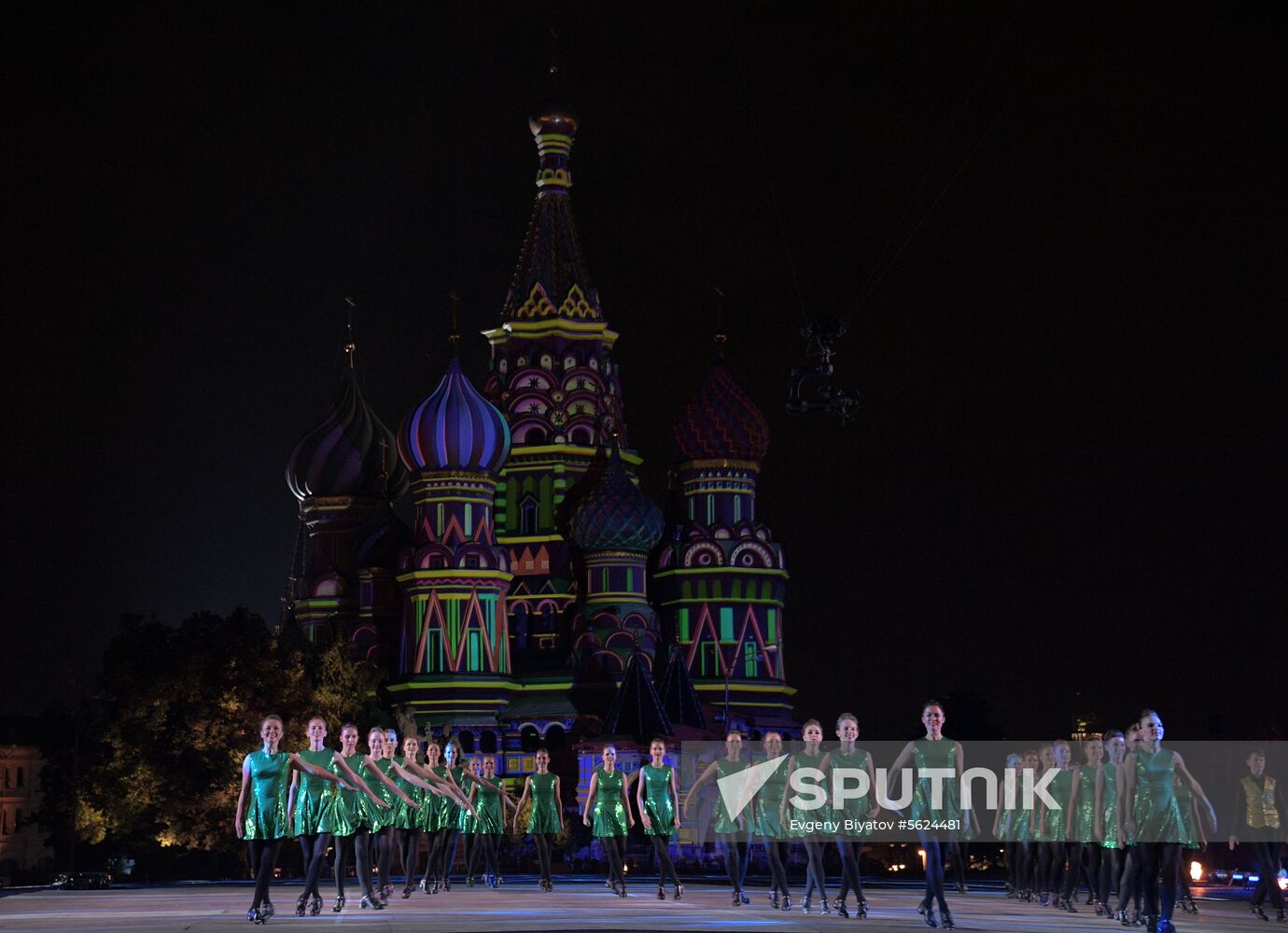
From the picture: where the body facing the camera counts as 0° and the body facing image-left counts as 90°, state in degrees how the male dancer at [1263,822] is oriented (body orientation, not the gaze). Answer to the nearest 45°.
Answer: approximately 0°

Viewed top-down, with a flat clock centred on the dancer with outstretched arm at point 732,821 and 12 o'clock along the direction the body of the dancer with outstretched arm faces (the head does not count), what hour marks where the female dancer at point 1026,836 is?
The female dancer is roughly at 8 o'clock from the dancer with outstretched arm.

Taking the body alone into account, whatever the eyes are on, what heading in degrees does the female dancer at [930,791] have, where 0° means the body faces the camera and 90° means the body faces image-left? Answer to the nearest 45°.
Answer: approximately 0°

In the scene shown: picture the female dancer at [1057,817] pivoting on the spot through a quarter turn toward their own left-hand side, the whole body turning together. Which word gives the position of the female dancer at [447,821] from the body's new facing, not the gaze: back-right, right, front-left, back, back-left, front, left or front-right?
back

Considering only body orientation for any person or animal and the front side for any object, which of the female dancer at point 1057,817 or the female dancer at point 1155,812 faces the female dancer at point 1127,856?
the female dancer at point 1057,817

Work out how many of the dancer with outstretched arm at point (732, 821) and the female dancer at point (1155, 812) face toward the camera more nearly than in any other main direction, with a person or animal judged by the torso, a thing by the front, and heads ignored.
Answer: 2

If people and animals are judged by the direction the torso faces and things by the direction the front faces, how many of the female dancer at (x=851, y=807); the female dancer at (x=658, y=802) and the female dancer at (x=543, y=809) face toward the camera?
3

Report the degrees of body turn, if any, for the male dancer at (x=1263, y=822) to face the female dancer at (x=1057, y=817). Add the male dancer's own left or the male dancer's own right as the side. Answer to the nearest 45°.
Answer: approximately 90° to the male dancer's own right
